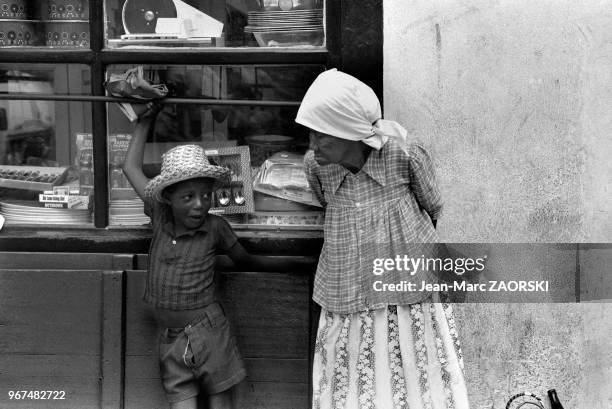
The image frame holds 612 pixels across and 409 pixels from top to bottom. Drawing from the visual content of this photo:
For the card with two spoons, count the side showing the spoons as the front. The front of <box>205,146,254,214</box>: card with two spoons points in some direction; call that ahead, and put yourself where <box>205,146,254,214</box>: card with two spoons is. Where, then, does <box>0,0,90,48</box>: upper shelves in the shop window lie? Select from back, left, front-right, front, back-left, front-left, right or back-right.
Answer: right

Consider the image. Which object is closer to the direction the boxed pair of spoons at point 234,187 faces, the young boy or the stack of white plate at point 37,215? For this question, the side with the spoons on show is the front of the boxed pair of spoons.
the young boy

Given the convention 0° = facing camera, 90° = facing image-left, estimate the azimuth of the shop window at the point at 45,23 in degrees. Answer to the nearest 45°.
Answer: approximately 0°

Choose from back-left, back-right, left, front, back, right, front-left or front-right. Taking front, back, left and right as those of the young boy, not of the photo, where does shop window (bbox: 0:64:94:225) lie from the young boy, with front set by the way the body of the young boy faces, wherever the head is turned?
back-right

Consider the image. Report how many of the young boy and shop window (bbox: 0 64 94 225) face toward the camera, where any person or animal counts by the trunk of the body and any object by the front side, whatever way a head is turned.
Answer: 2

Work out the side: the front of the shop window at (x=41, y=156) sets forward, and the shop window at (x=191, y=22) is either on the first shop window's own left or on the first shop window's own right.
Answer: on the first shop window's own left

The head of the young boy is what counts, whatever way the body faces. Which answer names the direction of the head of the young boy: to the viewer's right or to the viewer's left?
to the viewer's right

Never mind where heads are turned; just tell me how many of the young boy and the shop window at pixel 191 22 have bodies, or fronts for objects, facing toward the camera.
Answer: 2

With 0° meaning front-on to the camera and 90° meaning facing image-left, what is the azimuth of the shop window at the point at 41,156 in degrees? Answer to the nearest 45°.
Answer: approximately 0°
